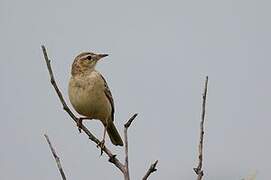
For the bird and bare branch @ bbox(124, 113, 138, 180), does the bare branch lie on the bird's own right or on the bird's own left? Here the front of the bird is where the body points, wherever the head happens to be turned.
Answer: on the bird's own left

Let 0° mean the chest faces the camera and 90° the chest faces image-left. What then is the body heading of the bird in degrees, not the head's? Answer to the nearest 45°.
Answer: approximately 45°

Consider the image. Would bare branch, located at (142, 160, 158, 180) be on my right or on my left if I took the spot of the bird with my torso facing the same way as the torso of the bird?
on my left
